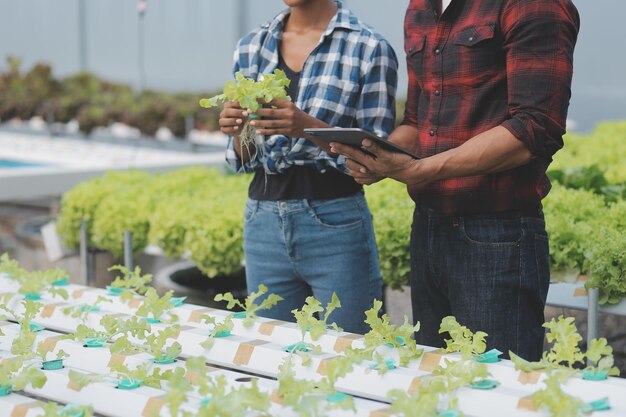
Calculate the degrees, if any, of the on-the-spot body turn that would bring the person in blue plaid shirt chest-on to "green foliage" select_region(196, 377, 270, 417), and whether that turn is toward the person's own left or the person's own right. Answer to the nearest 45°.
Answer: approximately 45° to the person's own left

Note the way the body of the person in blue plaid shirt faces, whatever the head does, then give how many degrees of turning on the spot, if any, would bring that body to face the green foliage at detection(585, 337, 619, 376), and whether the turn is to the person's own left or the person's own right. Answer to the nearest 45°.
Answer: approximately 90° to the person's own left

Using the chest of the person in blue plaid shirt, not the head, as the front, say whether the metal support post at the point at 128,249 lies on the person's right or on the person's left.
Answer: on the person's right

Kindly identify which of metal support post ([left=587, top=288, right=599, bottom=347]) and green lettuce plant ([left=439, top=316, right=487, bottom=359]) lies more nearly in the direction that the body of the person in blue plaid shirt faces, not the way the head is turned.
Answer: the green lettuce plant

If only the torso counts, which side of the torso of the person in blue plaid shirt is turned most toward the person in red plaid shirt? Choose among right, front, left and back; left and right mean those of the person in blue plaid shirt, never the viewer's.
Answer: left

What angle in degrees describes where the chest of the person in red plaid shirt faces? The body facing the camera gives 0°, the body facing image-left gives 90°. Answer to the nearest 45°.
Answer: approximately 45°

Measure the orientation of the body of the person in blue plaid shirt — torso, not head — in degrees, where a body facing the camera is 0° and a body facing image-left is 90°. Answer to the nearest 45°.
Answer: approximately 45°
